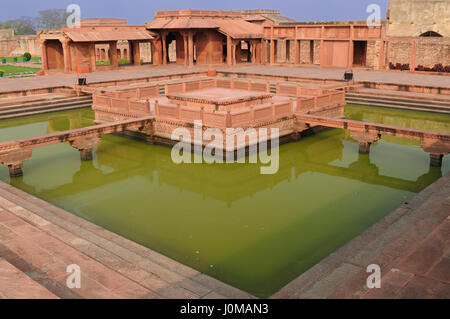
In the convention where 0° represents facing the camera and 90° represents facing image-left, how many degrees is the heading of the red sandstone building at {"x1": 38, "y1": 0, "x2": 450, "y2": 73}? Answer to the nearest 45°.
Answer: approximately 0°

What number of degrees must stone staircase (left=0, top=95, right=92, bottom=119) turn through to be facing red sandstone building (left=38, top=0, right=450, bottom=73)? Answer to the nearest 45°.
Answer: approximately 90° to its left

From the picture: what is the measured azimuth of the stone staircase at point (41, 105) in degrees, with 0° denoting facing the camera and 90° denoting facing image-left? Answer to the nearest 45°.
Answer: approximately 315°

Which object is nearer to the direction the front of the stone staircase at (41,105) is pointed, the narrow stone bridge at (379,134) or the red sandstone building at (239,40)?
the narrow stone bridge

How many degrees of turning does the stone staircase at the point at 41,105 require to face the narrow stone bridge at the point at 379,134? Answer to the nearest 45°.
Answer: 0° — it already faces it

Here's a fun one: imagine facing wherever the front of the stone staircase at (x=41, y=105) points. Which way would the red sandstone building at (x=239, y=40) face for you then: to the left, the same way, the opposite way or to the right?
to the right

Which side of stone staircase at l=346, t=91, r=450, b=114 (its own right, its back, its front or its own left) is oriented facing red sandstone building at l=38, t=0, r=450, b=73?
right
